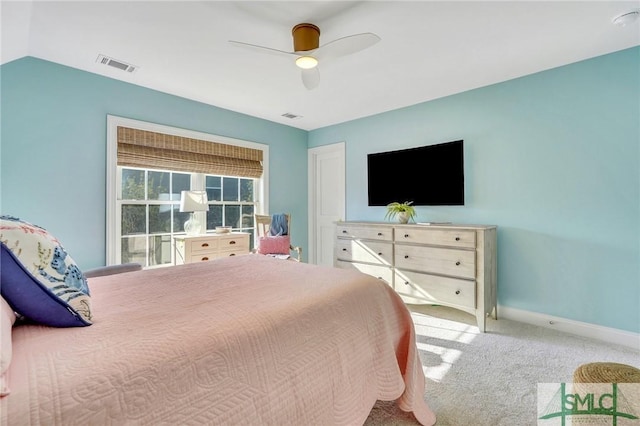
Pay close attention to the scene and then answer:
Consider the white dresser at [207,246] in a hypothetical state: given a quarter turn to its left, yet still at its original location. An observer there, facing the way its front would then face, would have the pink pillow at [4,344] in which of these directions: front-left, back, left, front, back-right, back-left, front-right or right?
back-right

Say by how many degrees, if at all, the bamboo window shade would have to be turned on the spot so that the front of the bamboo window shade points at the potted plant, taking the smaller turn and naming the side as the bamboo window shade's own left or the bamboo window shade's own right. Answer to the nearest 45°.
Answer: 0° — it already faces it

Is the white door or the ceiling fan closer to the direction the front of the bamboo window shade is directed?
the ceiling fan

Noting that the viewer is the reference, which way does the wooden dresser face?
facing the viewer and to the left of the viewer

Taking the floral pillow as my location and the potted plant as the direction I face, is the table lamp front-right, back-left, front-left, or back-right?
front-left

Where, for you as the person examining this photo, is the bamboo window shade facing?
facing the viewer and to the right of the viewer

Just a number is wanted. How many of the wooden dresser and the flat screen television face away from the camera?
0

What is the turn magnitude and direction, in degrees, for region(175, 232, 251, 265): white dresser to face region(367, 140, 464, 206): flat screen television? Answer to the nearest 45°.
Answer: approximately 45° to its left

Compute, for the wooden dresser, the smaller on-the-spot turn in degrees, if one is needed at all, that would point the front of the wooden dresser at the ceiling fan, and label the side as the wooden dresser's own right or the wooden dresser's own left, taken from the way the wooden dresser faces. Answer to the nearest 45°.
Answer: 0° — it already faces it

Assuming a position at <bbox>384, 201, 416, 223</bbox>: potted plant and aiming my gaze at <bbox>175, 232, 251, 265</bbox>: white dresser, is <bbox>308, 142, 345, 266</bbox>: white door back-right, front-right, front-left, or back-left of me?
front-right

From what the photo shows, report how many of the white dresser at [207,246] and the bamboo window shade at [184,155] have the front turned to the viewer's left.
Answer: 0

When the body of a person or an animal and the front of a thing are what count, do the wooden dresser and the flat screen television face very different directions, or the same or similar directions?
same or similar directions

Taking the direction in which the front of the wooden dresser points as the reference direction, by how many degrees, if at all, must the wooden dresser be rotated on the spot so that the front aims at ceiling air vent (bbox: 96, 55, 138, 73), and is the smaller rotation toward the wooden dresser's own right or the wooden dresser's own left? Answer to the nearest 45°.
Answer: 0° — it already faces it

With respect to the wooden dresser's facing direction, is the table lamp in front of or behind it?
in front

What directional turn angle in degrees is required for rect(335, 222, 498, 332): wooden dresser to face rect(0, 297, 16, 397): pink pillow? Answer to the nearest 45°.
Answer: approximately 45° to its left

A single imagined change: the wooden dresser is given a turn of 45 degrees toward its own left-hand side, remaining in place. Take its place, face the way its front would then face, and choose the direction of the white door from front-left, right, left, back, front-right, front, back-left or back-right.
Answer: back-right
